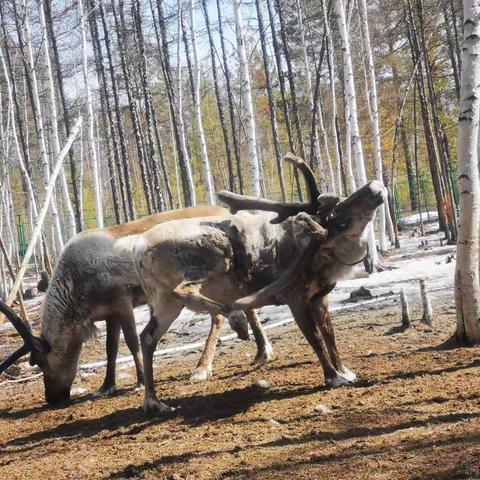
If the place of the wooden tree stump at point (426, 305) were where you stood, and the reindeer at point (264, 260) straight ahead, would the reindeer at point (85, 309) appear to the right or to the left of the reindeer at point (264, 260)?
right

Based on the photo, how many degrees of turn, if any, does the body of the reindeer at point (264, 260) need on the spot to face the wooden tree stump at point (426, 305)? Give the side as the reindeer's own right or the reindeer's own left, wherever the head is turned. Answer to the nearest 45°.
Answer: approximately 45° to the reindeer's own left

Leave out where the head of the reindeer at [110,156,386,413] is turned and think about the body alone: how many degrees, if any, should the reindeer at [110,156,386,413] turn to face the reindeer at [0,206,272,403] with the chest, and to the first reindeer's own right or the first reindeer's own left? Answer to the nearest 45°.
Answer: approximately 135° to the first reindeer's own left

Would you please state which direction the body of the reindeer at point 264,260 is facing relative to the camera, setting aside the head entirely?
to the viewer's right

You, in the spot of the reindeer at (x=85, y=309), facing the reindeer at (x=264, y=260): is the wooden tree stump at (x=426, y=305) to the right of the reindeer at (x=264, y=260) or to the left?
left

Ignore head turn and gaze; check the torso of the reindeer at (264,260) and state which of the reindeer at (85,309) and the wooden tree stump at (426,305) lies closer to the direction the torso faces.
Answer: the wooden tree stump
